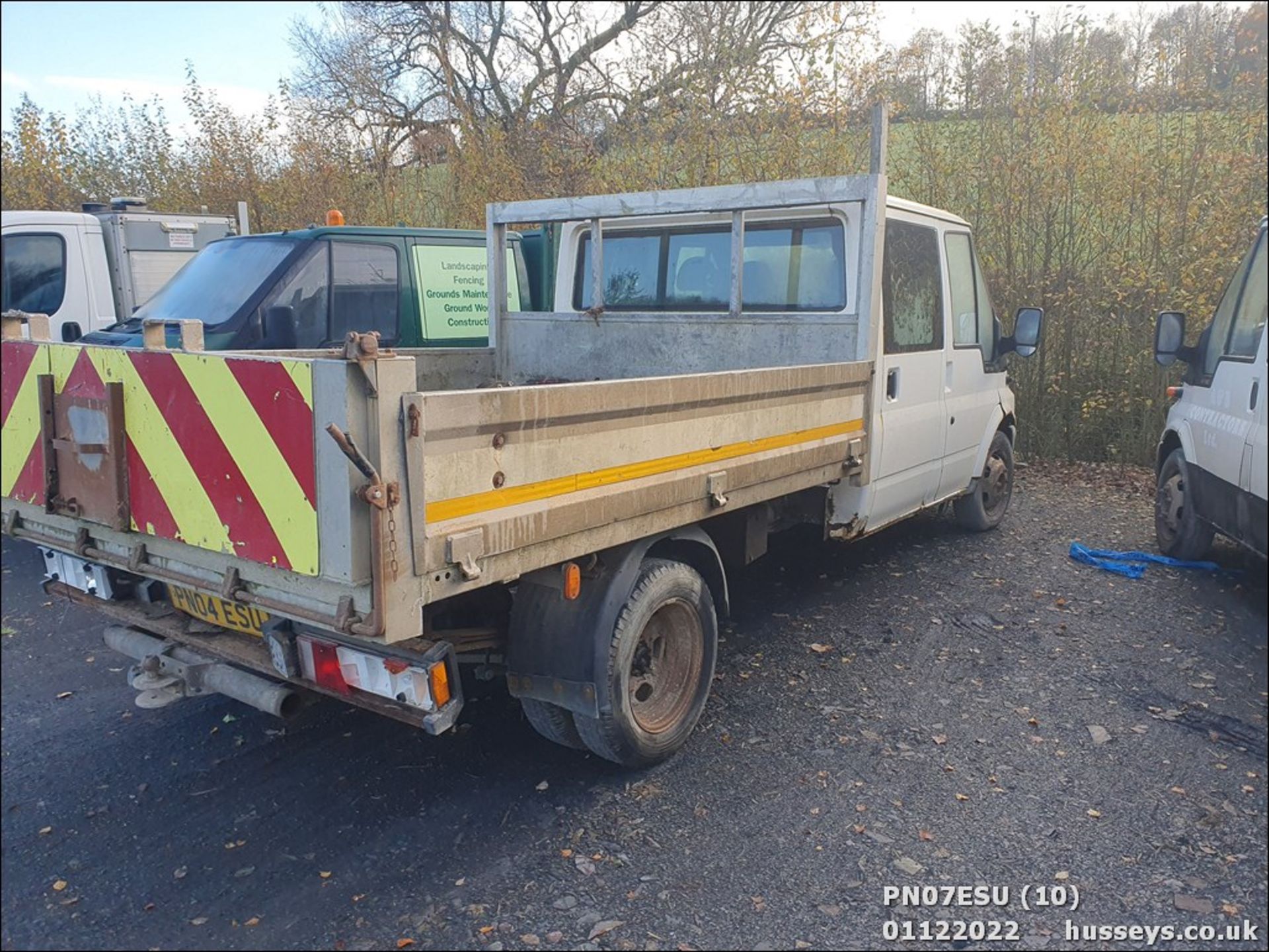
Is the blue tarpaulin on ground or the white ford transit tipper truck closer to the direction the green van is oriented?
the white ford transit tipper truck

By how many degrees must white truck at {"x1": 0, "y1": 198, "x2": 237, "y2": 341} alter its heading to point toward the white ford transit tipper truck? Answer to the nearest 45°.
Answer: approximately 90° to its left

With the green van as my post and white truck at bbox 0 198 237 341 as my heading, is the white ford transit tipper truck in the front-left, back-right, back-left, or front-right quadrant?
back-left

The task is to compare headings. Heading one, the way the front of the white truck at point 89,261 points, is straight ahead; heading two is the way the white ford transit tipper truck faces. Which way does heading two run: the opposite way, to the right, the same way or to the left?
the opposite way

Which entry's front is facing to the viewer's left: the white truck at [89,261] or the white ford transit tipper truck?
the white truck

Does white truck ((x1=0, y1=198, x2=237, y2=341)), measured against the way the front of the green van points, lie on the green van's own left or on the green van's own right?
on the green van's own right

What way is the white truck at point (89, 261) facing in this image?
to the viewer's left

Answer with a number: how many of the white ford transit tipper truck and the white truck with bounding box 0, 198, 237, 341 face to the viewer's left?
1

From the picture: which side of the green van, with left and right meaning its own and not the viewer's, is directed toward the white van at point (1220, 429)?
left

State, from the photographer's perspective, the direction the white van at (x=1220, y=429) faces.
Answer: facing away from the viewer and to the left of the viewer

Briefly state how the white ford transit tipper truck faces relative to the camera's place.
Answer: facing away from the viewer and to the right of the viewer

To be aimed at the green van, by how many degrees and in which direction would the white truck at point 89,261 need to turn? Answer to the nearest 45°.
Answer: approximately 135° to its left

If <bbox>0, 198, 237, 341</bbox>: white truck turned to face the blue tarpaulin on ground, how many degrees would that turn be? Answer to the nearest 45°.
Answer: approximately 135° to its left

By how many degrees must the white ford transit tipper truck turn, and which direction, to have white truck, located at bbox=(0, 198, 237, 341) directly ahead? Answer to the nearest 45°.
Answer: approximately 90° to its left
